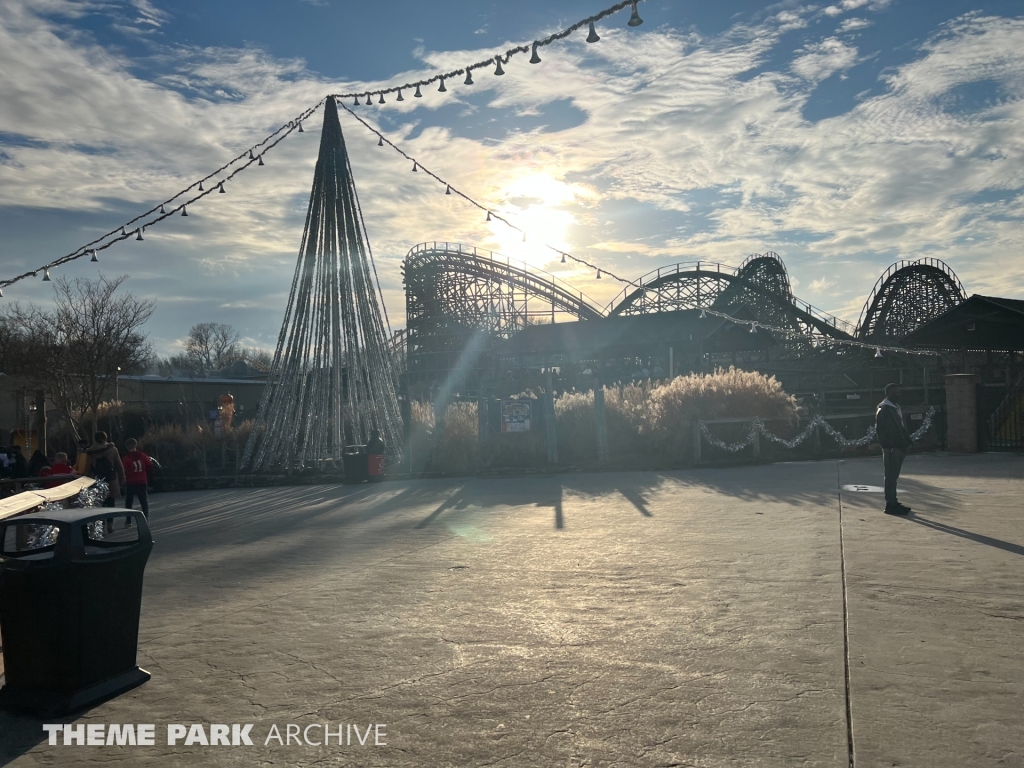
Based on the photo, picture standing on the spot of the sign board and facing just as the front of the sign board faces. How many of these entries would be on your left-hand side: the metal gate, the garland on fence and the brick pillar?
3

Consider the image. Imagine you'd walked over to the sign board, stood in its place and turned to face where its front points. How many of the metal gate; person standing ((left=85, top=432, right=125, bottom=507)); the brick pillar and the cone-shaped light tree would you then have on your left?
2

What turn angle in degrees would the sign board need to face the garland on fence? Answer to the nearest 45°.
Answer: approximately 90° to its left

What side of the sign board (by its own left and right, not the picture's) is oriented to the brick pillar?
left

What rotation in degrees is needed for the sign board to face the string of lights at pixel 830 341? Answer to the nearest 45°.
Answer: approximately 135° to its left

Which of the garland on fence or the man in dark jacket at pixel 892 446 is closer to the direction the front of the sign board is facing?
the man in dark jacket

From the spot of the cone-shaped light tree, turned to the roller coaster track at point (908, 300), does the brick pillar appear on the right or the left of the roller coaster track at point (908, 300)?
right

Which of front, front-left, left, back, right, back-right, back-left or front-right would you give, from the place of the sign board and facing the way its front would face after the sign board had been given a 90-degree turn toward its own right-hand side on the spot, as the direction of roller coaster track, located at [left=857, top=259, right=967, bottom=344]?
back-right

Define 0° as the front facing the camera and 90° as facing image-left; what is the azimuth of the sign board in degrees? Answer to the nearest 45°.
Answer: approximately 0°

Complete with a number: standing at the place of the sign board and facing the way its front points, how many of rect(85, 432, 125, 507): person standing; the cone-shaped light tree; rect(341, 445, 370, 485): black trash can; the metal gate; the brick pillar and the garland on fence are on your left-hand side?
3

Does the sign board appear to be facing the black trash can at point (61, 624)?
yes
